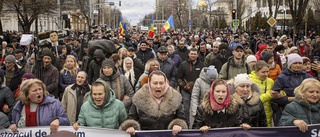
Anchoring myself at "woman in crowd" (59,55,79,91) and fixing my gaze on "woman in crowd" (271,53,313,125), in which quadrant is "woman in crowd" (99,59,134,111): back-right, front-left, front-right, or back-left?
front-right

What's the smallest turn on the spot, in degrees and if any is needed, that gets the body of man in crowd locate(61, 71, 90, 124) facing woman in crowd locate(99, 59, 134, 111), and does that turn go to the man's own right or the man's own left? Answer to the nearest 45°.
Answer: approximately 90° to the man's own left

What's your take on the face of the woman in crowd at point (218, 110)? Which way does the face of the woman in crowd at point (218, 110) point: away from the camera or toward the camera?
toward the camera

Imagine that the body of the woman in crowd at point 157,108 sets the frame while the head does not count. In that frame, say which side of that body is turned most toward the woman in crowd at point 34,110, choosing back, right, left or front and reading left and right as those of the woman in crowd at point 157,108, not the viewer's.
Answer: right

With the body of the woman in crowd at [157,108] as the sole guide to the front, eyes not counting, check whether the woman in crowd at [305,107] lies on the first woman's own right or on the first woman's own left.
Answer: on the first woman's own left

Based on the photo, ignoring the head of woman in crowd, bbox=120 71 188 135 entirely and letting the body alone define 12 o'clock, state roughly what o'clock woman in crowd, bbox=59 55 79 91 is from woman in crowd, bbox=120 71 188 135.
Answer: woman in crowd, bbox=59 55 79 91 is roughly at 5 o'clock from woman in crowd, bbox=120 71 188 135.

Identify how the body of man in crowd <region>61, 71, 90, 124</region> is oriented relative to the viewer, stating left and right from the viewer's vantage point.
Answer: facing the viewer

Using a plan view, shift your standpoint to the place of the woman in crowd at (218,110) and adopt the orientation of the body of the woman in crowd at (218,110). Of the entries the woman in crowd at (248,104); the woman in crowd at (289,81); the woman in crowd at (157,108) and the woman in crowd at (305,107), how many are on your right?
1

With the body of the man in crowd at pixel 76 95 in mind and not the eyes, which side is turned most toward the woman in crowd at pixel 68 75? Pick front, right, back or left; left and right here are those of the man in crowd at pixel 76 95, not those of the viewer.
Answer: back

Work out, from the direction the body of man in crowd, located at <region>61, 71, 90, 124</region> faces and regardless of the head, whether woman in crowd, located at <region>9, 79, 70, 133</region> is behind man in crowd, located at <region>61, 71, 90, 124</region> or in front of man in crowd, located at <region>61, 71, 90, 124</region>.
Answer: in front

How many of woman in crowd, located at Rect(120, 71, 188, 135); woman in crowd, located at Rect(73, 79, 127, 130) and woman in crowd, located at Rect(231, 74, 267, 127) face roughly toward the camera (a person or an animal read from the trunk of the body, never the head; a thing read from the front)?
3

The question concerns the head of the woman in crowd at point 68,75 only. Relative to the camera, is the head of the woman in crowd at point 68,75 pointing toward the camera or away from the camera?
toward the camera

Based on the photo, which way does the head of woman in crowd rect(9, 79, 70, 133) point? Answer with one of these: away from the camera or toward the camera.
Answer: toward the camera

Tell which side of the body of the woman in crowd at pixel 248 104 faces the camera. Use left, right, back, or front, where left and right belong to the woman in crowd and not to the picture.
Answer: front

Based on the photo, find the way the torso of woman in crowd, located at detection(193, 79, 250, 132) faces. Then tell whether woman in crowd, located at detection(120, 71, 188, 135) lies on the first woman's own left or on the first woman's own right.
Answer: on the first woman's own right

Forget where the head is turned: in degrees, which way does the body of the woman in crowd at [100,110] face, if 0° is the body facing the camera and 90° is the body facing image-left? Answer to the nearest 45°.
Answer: approximately 0°

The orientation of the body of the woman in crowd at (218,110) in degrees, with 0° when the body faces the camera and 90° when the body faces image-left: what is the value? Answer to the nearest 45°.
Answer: approximately 0°

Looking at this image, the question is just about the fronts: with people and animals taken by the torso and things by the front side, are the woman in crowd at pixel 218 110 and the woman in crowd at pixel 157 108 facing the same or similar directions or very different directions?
same or similar directions
